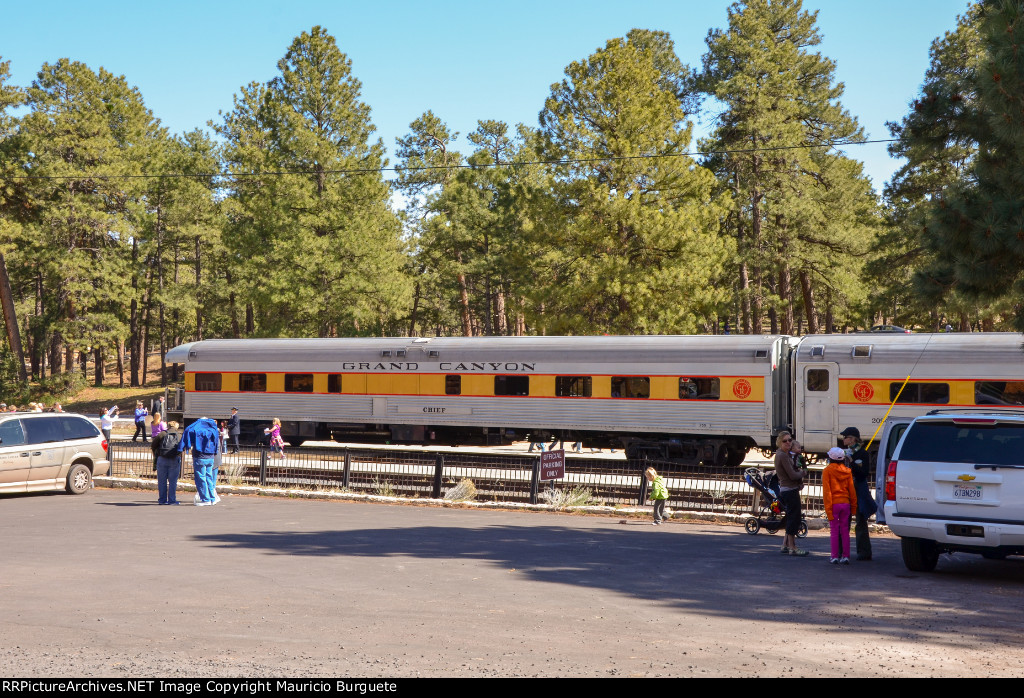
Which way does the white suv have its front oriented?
away from the camera

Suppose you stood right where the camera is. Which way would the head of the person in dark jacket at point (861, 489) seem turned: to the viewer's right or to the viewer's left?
to the viewer's left

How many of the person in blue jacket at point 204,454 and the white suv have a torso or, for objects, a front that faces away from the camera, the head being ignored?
2

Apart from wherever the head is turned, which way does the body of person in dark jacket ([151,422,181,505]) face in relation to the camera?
away from the camera

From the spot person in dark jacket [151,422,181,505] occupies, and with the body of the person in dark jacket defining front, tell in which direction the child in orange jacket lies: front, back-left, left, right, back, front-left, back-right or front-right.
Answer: back-right

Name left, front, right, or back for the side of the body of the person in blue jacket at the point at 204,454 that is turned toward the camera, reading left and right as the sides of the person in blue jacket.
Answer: back

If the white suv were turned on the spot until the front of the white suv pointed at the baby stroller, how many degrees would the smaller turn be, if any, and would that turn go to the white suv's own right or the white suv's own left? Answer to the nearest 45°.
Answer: approximately 45° to the white suv's own left
